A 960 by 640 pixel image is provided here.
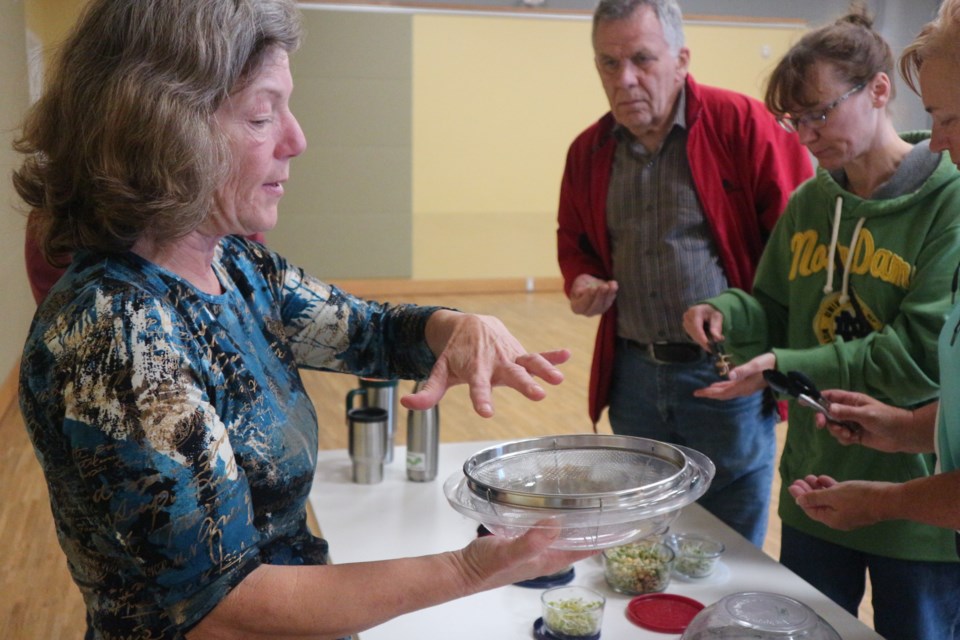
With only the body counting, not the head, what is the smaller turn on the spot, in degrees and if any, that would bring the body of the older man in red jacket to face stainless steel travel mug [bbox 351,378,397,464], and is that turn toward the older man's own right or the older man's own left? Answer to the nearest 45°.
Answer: approximately 45° to the older man's own right

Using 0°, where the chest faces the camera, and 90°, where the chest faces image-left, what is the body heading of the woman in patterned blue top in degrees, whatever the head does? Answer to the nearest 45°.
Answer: approximately 315°

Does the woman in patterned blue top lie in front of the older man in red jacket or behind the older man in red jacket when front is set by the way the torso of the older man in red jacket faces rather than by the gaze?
in front

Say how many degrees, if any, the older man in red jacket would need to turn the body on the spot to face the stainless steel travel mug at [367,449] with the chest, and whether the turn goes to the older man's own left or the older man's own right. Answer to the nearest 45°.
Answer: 0° — they already face it

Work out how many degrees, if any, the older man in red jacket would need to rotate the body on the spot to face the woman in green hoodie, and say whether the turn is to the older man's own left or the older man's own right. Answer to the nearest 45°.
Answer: approximately 90° to the older man's own left

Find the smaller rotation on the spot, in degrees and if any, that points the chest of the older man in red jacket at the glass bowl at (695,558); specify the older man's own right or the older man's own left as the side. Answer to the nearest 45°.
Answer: approximately 45° to the older man's own left

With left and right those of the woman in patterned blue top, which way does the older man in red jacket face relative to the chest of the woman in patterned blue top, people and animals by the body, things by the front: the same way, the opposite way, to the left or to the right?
to the right

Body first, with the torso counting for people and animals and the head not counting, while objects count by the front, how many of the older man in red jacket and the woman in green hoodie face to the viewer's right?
0

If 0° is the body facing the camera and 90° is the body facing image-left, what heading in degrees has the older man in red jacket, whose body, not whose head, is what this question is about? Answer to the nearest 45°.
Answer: approximately 45°

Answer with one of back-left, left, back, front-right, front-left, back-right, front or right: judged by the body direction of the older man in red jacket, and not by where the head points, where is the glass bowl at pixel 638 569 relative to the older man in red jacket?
front-left
